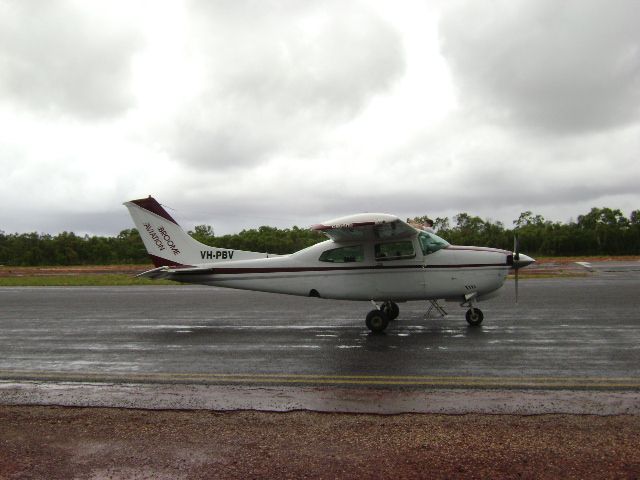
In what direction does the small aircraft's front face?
to the viewer's right
